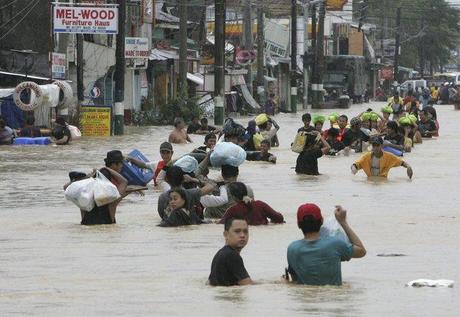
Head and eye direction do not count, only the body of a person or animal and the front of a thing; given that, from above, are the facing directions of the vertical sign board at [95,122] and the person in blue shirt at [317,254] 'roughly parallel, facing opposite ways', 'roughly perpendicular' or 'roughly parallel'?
roughly parallel, facing opposite ways

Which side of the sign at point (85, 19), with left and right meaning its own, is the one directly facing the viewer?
front

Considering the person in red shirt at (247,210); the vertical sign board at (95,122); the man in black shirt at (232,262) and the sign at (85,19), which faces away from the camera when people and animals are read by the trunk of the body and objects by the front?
the person in red shirt

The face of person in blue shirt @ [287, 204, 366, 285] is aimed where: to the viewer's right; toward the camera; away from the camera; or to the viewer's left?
away from the camera

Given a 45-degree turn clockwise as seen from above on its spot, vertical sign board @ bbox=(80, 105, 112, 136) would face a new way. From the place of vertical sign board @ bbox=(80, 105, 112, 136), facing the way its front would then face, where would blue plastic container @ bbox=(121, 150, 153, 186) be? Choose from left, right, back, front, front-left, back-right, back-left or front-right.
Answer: front-left

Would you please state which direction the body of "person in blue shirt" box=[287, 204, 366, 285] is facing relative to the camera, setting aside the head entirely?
away from the camera

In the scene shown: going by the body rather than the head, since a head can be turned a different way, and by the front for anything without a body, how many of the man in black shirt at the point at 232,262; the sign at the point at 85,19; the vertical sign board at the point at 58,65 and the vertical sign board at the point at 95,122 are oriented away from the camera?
0

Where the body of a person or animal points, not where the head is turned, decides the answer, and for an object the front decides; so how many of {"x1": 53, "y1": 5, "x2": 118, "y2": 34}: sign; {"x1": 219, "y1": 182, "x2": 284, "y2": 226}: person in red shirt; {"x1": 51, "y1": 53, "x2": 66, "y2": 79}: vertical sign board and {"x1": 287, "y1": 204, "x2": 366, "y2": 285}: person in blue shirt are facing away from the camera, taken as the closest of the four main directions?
2

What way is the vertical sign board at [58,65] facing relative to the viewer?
toward the camera

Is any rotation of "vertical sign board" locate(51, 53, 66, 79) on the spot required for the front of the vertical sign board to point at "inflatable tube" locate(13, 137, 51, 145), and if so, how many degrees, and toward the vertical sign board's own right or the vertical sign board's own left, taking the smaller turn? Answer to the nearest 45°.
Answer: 0° — it already faces it

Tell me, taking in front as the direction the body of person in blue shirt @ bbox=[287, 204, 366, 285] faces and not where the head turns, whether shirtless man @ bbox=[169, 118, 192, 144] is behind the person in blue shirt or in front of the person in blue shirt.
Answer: in front
